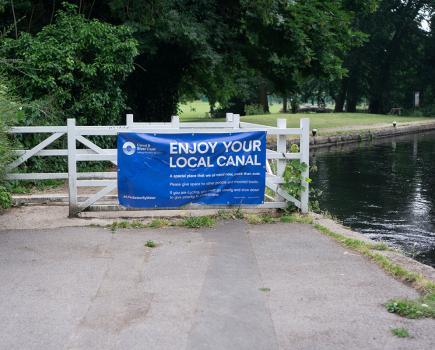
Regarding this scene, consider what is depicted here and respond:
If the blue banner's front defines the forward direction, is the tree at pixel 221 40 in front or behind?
behind

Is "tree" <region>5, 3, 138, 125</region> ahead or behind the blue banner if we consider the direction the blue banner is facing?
behind

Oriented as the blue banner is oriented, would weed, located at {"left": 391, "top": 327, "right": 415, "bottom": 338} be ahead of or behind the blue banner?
ahead

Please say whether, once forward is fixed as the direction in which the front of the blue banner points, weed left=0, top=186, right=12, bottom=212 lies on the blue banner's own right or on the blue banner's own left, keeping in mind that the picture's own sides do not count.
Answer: on the blue banner's own right

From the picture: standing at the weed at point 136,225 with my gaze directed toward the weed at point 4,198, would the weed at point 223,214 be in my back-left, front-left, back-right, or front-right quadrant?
back-right

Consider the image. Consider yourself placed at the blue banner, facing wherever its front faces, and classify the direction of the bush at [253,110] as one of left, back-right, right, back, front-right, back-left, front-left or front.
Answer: back

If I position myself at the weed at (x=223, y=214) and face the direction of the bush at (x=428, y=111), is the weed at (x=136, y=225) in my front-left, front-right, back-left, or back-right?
back-left

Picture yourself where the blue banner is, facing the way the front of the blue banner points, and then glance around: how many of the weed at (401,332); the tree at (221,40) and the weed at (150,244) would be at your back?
1

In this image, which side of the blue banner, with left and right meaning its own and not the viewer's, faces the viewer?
front

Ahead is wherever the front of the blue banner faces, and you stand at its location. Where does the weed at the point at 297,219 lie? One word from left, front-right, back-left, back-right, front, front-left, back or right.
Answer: left

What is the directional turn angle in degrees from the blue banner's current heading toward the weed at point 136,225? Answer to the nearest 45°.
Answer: approximately 45° to its right
